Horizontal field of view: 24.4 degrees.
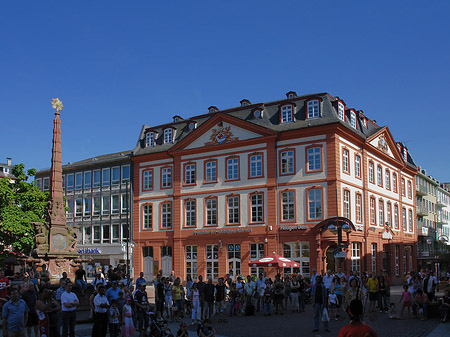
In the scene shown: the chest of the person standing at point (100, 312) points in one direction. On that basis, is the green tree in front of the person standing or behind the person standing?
behind

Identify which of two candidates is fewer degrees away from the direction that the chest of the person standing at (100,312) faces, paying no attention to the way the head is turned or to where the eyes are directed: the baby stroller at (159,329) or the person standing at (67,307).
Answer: the baby stroller

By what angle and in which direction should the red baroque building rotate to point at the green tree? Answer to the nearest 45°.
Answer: approximately 45° to its right

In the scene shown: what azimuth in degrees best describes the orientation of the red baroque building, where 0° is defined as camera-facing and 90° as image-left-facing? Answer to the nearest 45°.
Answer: approximately 45°

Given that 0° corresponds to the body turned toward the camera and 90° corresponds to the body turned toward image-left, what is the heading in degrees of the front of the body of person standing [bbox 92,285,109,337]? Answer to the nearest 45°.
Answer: approximately 315°

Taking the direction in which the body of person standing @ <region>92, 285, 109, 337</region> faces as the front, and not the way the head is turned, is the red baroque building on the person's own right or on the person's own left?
on the person's own left

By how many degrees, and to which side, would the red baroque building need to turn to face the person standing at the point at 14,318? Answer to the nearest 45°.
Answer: approximately 45° to its left

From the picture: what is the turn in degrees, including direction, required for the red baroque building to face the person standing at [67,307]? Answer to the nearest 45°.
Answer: approximately 45° to its left
